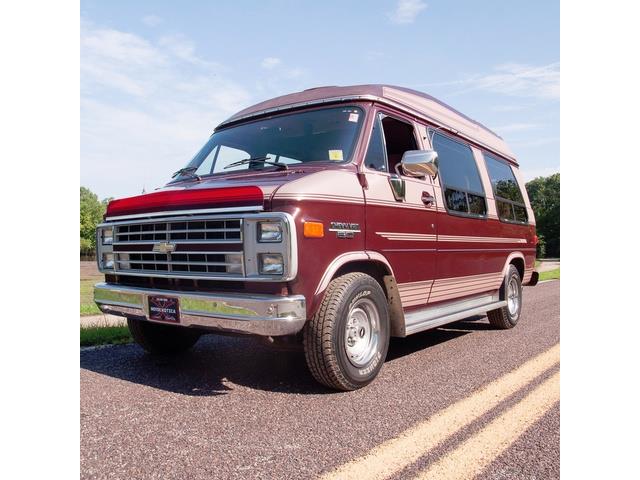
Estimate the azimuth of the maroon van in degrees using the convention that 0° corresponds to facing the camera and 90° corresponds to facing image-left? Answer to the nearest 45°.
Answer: approximately 45°
